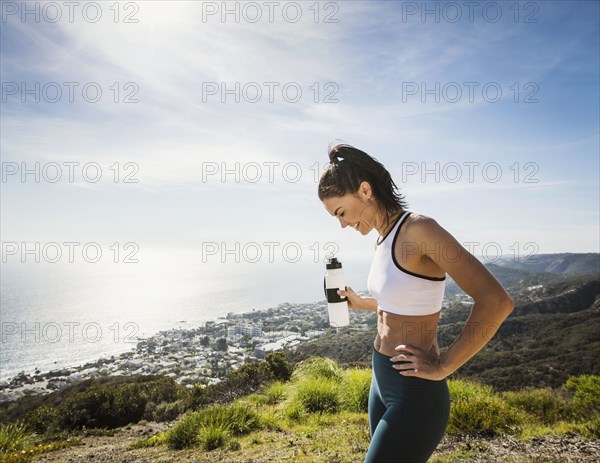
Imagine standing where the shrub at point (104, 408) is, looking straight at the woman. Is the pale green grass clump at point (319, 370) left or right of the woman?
left

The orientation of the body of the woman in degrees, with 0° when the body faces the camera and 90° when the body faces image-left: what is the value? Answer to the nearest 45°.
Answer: approximately 90°

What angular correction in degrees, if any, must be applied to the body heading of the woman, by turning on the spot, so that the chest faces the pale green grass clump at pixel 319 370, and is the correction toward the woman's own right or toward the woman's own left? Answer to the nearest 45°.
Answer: approximately 90° to the woman's own right

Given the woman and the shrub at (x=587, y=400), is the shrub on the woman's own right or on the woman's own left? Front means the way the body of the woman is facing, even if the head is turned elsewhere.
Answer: on the woman's own right

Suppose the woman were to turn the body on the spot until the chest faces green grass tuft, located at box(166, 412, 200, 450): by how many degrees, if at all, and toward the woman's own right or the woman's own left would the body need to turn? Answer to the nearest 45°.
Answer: approximately 45° to the woman's own right

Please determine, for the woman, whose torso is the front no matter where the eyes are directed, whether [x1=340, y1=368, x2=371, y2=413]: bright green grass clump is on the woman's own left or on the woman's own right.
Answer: on the woman's own right

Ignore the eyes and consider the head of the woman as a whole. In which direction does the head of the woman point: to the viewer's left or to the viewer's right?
to the viewer's left
